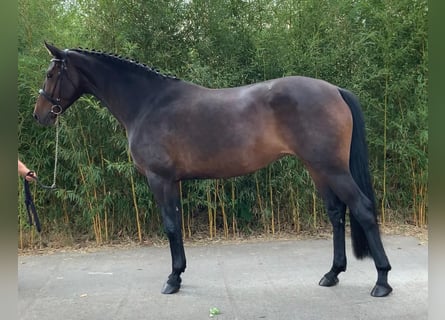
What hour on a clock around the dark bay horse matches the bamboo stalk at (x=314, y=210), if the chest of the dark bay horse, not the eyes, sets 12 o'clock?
The bamboo stalk is roughly at 4 o'clock from the dark bay horse.

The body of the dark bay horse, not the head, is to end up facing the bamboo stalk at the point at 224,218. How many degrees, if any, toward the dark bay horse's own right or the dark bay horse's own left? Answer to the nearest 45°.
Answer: approximately 90° to the dark bay horse's own right

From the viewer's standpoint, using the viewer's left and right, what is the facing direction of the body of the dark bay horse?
facing to the left of the viewer
